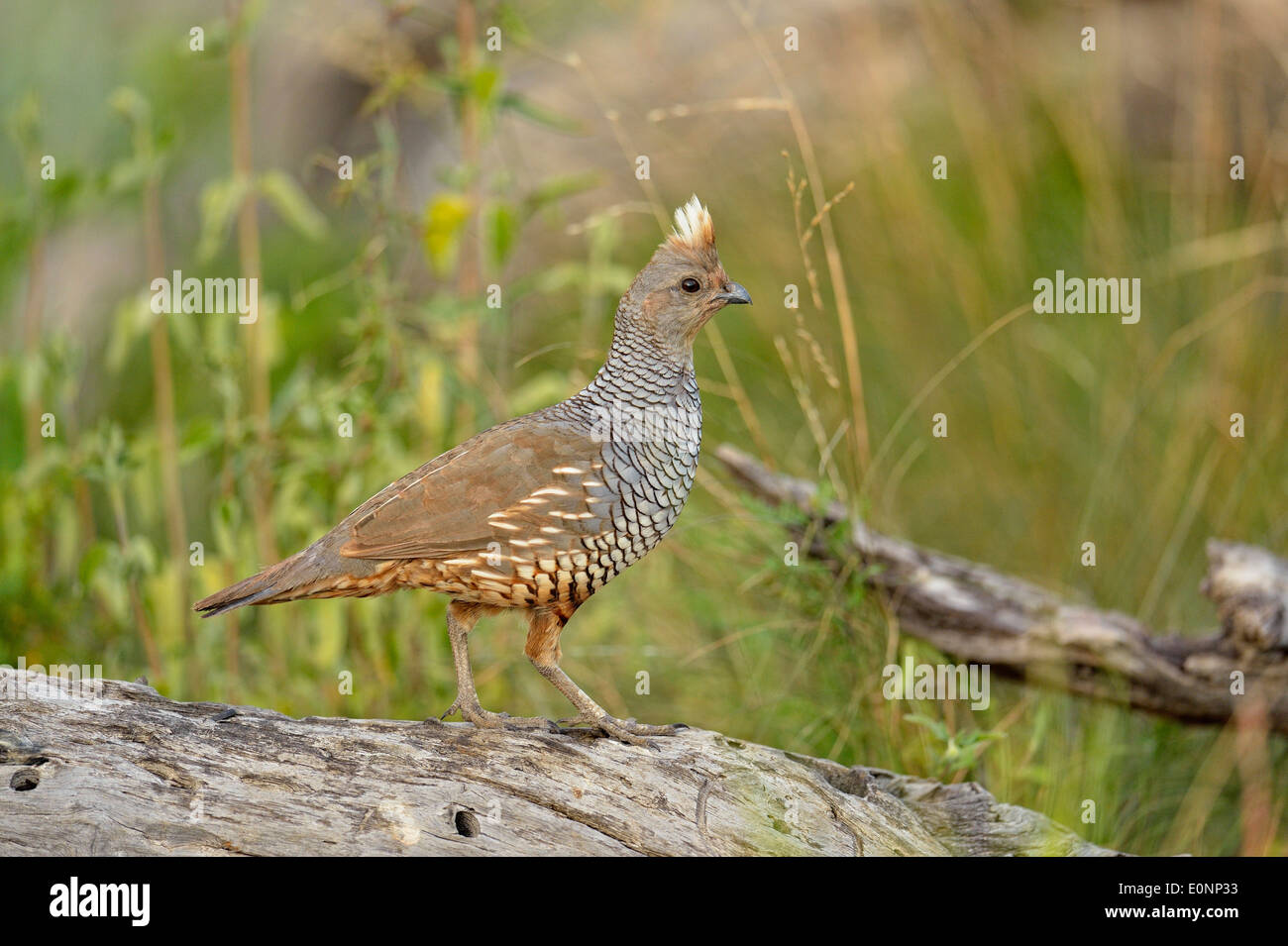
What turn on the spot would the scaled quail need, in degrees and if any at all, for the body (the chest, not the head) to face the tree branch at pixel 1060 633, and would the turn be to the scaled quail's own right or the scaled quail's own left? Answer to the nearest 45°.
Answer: approximately 45° to the scaled quail's own left

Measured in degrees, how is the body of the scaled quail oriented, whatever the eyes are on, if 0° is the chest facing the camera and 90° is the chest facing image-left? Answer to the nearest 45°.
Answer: approximately 270°
